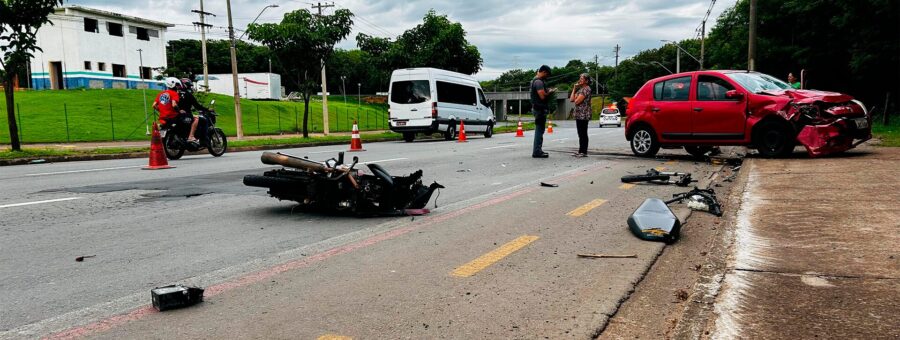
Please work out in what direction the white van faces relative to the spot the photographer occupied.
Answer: facing away from the viewer and to the right of the viewer

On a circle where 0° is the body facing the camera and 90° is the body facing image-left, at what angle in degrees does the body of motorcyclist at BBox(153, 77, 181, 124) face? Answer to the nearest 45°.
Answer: approximately 225°

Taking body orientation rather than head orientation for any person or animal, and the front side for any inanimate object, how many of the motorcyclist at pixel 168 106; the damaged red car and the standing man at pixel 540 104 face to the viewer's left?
0

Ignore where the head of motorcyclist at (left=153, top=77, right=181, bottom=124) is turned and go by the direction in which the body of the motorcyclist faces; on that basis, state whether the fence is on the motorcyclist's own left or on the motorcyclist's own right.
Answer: on the motorcyclist's own left

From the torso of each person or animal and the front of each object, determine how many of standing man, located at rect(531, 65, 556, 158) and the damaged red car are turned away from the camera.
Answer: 0

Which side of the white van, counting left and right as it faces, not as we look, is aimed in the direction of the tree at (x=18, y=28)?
back

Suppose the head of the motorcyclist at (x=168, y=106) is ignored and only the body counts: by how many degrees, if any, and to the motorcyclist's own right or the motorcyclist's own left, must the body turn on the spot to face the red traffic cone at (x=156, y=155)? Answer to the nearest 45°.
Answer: approximately 135° to the motorcyclist's own right

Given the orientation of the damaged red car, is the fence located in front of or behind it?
behind

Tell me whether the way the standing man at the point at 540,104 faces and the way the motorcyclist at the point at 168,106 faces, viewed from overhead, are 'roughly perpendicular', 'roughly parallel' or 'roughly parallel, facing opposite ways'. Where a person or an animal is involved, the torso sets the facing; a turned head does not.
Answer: roughly perpendicular

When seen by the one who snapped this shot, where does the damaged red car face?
facing the viewer and to the right of the viewer

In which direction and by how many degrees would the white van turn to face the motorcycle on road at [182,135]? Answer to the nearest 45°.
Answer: approximately 180°

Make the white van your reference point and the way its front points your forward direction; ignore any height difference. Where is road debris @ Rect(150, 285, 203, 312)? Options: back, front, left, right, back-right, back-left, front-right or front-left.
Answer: back-right
